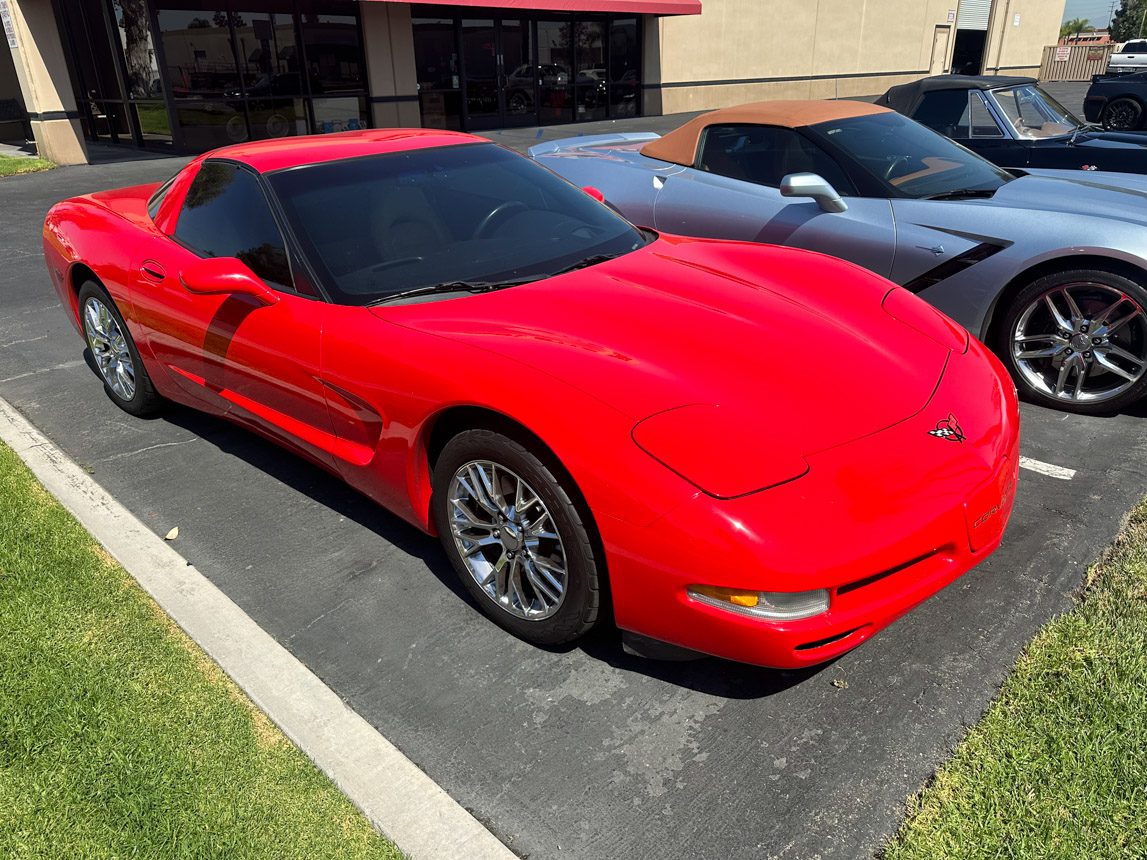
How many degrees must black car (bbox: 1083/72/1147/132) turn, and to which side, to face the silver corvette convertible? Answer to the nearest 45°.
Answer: approximately 90° to its right

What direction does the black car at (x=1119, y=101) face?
to the viewer's right

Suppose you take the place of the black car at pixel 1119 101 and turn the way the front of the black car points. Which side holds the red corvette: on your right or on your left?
on your right

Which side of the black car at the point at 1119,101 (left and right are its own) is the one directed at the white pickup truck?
left

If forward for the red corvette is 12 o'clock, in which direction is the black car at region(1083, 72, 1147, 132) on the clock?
The black car is roughly at 9 o'clock from the red corvette.

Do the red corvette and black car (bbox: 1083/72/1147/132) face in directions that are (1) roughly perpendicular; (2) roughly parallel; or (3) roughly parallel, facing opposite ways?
roughly parallel

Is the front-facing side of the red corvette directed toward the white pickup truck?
no

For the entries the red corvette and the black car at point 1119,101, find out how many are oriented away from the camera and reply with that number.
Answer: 0

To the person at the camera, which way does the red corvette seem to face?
facing the viewer and to the right of the viewer

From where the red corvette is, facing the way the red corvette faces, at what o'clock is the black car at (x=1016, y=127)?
The black car is roughly at 9 o'clock from the red corvette.

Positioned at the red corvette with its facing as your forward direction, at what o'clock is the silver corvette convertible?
The silver corvette convertible is roughly at 9 o'clock from the red corvette.
